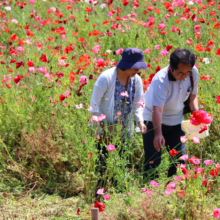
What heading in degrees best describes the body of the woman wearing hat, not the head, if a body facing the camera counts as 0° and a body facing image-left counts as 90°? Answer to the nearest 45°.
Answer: approximately 315°
